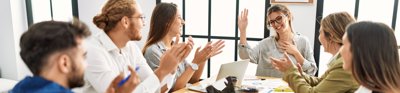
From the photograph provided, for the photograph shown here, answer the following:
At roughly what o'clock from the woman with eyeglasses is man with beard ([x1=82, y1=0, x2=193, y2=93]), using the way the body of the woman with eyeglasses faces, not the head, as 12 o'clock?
The man with beard is roughly at 1 o'clock from the woman with eyeglasses.

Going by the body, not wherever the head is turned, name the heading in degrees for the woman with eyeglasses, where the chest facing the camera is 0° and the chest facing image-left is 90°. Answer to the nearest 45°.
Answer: approximately 0°

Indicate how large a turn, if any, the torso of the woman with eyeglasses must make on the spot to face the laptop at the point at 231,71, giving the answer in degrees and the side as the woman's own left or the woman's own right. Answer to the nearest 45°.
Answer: approximately 45° to the woman's own right

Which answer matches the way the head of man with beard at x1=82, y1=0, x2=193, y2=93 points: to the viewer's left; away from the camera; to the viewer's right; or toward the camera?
to the viewer's right

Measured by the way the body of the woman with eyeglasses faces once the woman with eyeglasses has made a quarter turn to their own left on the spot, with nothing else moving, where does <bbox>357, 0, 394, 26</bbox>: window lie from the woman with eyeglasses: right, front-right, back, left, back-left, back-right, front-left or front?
front-left

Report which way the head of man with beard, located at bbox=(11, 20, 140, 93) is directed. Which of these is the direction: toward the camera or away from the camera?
away from the camera
